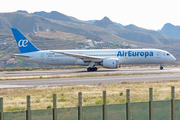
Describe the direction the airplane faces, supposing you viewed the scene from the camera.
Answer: facing to the right of the viewer

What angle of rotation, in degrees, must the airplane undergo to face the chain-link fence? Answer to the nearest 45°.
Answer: approximately 90° to its right
